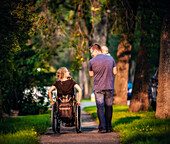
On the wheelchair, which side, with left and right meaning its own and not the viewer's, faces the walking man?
right

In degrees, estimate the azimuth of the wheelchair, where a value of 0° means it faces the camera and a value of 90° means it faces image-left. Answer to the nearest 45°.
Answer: approximately 180°
